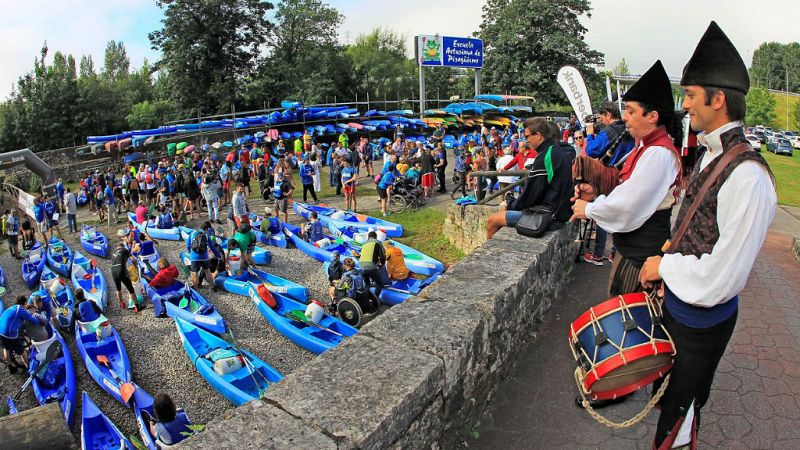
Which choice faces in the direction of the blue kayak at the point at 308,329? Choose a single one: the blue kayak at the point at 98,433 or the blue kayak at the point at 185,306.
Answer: the blue kayak at the point at 185,306

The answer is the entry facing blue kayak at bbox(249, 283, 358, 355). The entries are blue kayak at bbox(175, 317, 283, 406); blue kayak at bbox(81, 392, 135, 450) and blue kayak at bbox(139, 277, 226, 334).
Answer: blue kayak at bbox(139, 277, 226, 334)

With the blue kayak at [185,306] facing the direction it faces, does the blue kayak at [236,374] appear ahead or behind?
ahead

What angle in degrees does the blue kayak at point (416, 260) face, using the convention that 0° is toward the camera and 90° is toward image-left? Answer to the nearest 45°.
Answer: approximately 315°

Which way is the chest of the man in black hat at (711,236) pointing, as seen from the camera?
to the viewer's left

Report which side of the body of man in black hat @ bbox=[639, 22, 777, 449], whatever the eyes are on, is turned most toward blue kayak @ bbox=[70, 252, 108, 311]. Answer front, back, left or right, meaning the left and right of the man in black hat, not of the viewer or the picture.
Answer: front

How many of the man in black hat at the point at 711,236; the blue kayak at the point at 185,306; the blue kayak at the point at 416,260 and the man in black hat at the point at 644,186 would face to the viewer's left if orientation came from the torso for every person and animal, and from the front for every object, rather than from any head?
2

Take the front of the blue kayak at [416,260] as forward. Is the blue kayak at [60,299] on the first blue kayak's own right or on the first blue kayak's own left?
on the first blue kayak's own right

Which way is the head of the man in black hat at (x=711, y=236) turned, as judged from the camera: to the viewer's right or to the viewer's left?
to the viewer's left

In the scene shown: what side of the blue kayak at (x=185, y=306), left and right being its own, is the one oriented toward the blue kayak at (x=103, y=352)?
right
